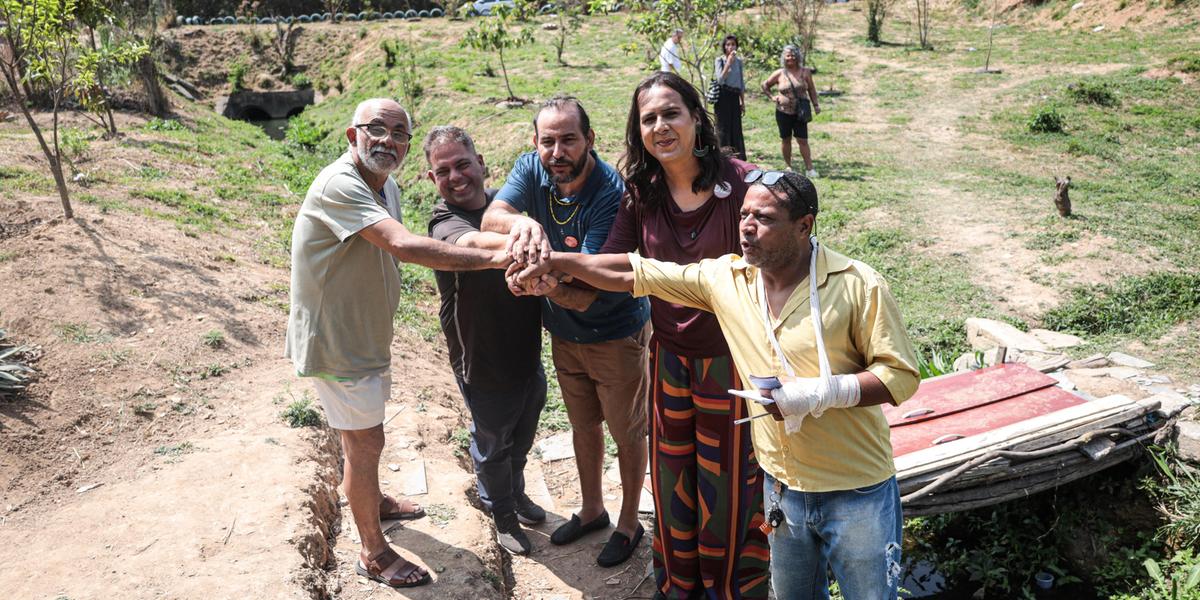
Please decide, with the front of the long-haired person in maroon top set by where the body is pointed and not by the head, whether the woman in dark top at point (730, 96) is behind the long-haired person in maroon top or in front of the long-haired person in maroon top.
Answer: behind

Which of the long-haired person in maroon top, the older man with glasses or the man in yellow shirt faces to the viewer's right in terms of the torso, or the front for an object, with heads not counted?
the older man with glasses

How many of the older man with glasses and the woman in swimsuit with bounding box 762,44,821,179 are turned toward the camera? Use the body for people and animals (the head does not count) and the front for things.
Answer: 1

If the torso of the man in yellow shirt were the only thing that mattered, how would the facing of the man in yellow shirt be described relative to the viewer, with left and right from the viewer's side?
facing the viewer and to the left of the viewer

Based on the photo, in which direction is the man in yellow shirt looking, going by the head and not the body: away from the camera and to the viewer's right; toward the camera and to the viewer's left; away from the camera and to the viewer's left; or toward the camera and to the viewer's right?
toward the camera and to the viewer's left

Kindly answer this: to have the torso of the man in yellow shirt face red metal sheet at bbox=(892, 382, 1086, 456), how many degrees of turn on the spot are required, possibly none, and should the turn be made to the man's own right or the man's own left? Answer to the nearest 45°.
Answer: approximately 180°

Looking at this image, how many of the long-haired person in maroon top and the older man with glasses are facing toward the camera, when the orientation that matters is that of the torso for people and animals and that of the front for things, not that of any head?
1

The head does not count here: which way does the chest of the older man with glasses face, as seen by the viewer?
to the viewer's right

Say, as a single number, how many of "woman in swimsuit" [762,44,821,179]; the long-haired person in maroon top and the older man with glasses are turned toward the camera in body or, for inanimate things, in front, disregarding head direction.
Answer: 2

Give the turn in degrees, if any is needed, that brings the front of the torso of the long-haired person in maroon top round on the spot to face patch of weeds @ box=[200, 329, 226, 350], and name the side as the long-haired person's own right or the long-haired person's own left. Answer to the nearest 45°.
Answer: approximately 135° to the long-haired person's own right

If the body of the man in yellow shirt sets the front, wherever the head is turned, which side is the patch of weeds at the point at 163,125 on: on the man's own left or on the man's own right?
on the man's own right

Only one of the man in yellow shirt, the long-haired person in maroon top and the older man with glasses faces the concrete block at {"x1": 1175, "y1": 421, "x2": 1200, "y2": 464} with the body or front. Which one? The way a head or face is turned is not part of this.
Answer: the older man with glasses

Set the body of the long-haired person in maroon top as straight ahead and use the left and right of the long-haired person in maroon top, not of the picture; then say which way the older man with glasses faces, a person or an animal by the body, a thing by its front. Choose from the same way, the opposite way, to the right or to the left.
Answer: to the left

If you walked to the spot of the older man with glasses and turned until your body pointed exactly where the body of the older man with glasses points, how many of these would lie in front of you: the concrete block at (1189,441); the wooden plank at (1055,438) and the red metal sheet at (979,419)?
3

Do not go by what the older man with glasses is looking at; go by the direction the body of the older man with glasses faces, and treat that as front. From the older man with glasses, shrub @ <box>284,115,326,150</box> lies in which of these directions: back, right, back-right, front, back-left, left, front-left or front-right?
left
